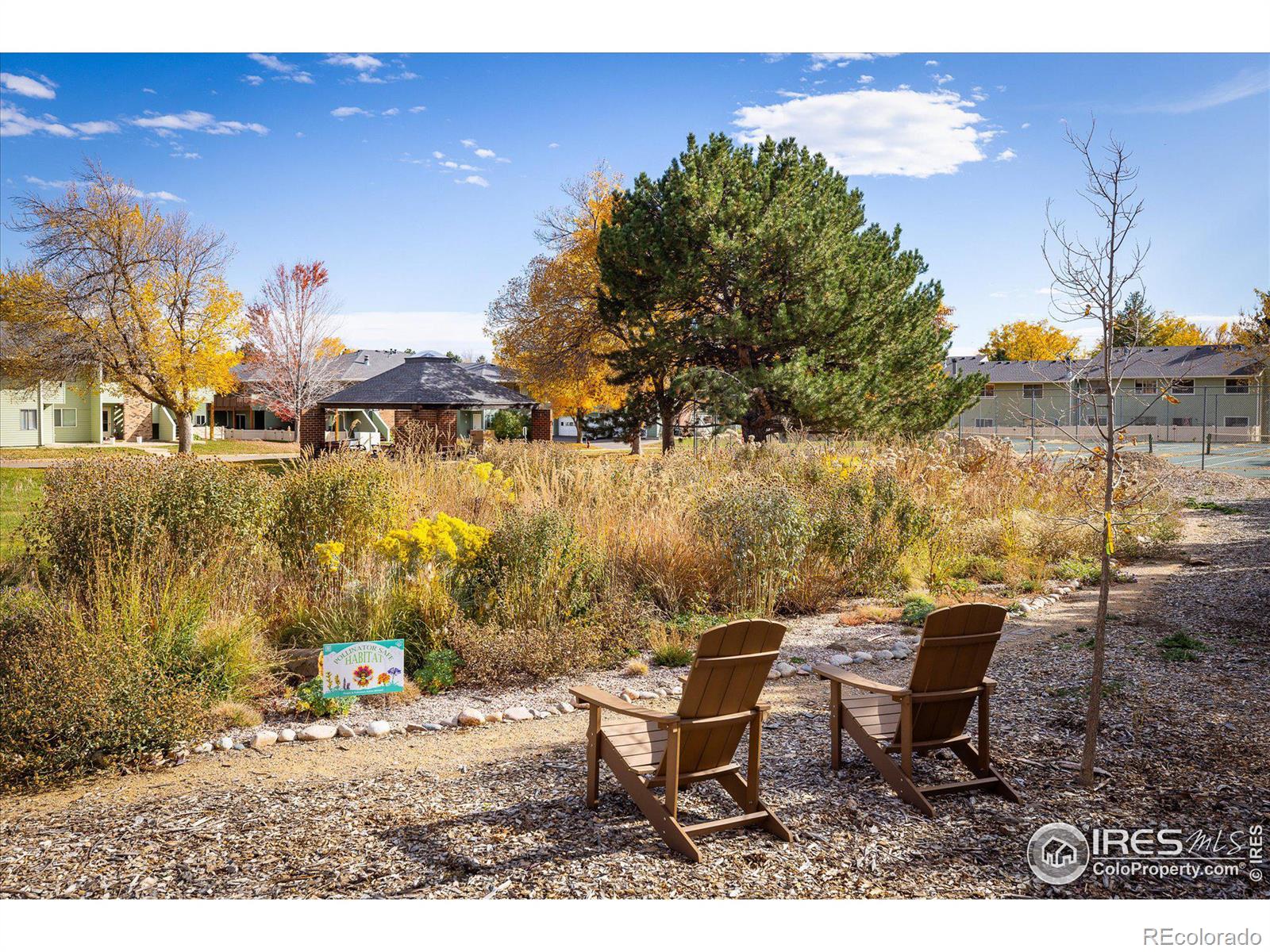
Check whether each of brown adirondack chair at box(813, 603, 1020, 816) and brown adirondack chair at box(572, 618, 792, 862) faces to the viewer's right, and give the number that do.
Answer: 0

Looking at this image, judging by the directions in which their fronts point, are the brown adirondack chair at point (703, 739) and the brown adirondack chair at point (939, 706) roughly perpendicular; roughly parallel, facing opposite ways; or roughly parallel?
roughly parallel

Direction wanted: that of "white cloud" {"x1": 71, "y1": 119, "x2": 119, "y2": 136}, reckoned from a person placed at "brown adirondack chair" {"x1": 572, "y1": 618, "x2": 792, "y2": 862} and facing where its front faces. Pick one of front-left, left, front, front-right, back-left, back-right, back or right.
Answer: front

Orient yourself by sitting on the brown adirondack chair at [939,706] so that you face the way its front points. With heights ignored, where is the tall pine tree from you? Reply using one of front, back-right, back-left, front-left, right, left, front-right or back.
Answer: front-right

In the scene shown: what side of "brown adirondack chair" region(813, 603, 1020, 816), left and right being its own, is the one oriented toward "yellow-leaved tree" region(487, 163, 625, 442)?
front

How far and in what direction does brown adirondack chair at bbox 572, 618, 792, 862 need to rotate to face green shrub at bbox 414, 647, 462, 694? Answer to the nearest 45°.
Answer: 0° — it already faces it

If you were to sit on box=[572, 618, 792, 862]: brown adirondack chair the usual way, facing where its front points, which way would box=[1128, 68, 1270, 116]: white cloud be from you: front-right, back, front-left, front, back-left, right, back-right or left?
right

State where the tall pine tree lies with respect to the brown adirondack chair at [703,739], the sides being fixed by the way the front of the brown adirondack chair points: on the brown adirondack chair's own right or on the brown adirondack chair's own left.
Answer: on the brown adirondack chair's own right

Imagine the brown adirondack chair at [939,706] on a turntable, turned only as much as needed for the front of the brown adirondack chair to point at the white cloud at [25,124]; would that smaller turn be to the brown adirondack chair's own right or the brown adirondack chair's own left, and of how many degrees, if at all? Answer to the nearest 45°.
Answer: approximately 45° to the brown adirondack chair's own left

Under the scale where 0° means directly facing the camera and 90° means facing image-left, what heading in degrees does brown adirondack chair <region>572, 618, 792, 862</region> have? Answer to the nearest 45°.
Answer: approximately 135°

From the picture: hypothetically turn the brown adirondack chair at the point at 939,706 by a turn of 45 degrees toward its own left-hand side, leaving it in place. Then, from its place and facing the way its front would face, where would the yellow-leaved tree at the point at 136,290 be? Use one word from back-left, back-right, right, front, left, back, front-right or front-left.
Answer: front-right

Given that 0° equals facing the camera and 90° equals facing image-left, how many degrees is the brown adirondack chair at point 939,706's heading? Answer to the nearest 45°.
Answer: approximately 135°
